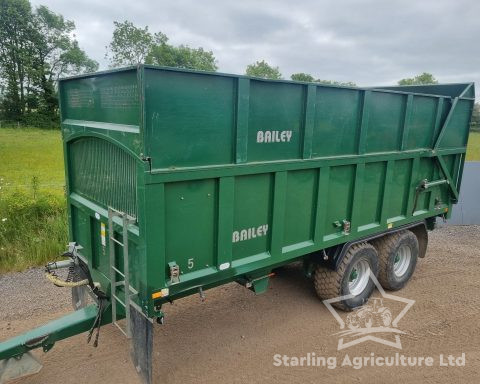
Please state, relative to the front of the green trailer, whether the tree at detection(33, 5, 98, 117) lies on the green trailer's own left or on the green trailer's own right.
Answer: on the green trailer's own right

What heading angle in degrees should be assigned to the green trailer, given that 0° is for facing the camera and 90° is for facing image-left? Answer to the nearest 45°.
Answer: approximately 45°

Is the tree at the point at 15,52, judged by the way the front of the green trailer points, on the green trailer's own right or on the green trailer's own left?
on the green trailer's own right

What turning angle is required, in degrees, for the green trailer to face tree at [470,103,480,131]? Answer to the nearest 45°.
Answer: approximately 180°
